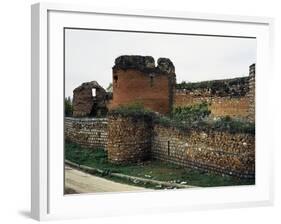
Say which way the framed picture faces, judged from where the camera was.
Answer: facing the viewer and to the right of the viewer
